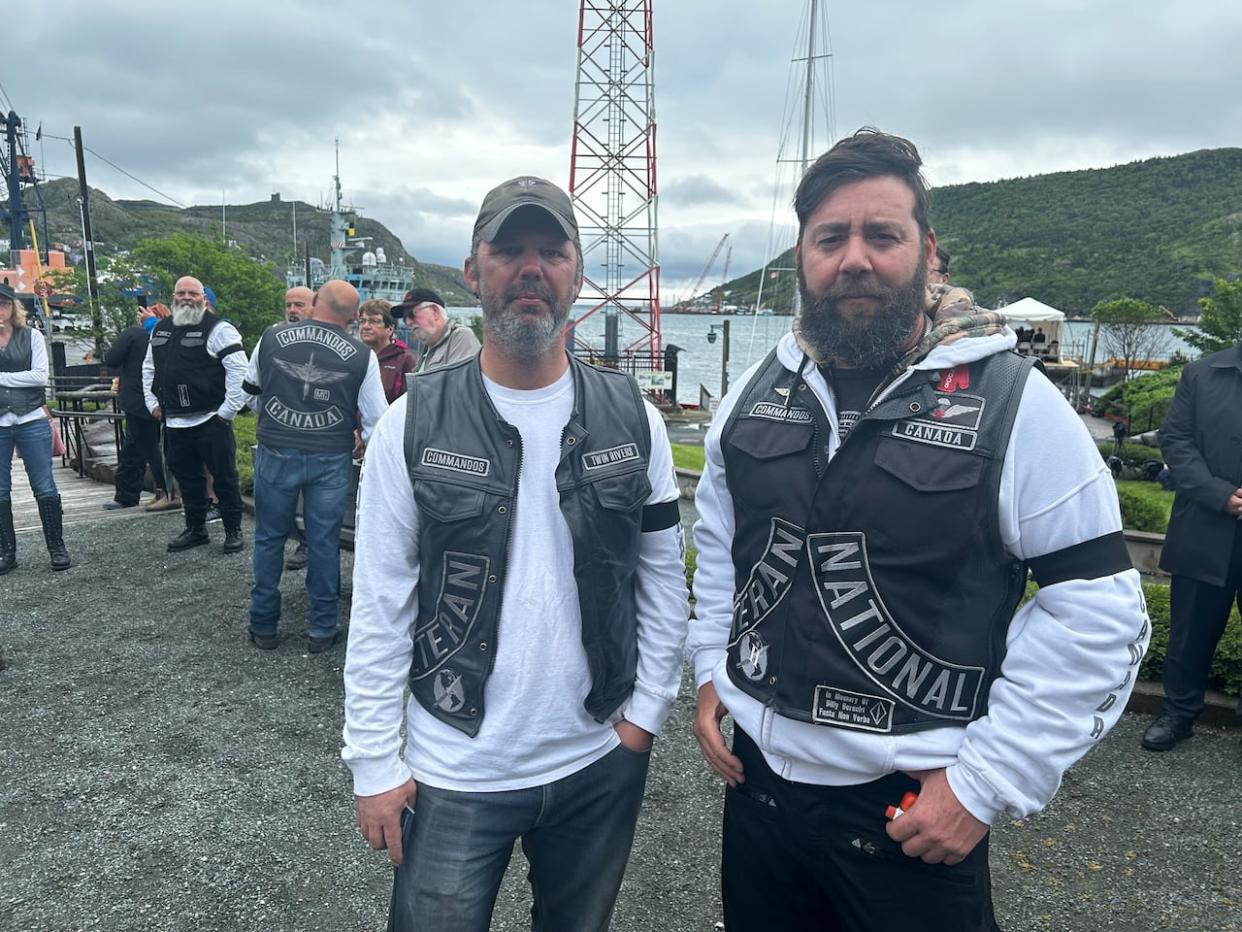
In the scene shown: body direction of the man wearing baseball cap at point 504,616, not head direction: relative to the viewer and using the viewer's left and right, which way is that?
facing the viewer

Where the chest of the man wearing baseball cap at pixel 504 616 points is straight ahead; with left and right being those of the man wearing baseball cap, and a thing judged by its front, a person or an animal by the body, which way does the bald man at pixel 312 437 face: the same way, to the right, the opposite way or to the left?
the opposite way

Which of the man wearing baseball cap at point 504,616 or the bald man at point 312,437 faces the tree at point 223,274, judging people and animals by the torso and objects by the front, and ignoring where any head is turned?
the bald man

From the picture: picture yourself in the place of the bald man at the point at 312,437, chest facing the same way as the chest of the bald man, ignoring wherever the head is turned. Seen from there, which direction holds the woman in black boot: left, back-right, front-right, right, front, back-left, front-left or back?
front-left

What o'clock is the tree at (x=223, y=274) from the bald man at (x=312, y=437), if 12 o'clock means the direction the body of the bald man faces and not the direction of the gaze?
The tree is roughly at 12 o'clock from the bald man.

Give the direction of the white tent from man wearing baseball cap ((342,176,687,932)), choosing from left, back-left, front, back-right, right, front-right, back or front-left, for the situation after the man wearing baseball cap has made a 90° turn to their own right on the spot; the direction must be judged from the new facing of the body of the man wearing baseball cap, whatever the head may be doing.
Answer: back-right

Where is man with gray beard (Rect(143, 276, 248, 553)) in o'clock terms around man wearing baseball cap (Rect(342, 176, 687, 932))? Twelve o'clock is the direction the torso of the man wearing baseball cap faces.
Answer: The man with gray beard is roughly at 5 o'clock from the man wearing baseball cap.

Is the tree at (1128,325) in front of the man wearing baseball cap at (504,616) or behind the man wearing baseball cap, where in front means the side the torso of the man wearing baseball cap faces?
behind

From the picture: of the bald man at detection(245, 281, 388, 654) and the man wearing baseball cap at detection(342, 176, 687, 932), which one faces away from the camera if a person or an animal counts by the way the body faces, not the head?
the bald man

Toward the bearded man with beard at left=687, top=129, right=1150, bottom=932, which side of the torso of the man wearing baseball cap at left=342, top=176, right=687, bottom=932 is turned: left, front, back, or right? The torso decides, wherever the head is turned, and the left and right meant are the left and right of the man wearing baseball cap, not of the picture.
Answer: left

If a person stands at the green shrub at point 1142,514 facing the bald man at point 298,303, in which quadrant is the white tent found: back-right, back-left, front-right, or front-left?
back-right

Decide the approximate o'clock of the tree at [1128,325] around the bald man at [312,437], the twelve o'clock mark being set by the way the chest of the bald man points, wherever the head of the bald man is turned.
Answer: The tree is roughly at 2 o'clock from the bald man.

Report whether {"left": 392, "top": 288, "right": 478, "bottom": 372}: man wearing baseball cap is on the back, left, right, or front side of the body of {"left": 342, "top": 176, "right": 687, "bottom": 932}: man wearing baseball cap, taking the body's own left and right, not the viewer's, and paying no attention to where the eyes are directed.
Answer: back

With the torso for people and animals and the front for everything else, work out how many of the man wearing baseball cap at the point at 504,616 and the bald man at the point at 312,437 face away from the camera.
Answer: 1

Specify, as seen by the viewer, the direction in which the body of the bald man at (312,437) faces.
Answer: away from the camera
